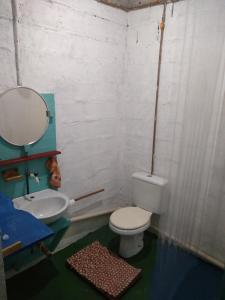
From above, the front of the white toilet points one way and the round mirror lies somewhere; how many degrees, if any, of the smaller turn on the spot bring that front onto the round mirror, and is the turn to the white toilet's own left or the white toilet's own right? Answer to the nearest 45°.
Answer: approximately 45° to the white toilet's own right

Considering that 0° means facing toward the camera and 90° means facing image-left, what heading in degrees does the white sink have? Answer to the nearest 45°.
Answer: approximately 315°

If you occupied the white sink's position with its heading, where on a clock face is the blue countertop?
The blue countertop is roughly at 2 o'clock from the white sink.

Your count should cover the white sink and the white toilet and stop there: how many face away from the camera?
0

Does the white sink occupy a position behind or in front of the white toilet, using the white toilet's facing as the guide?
in front

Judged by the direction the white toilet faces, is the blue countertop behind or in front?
in front
